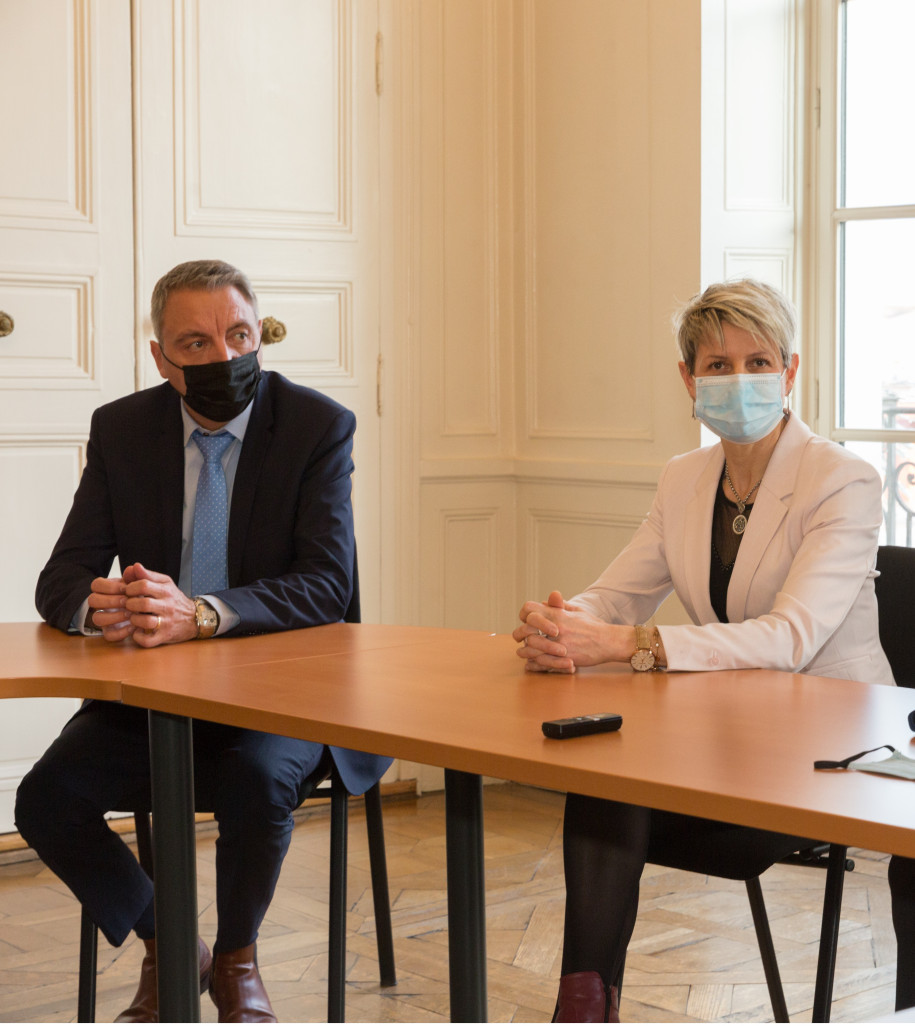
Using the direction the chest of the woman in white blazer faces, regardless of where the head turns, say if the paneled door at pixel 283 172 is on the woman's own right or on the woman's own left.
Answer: on the woman's own right

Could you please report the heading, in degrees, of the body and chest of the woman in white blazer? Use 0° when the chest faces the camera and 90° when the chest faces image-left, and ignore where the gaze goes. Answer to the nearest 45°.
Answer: approximately 45°

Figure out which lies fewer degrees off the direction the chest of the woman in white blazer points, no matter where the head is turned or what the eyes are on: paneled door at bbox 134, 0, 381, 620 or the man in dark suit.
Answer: the man in dark suit
